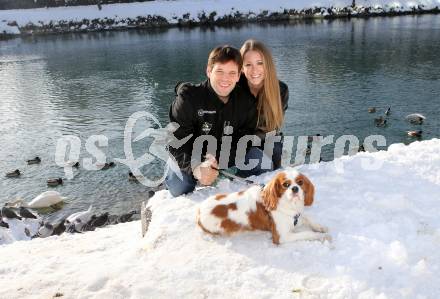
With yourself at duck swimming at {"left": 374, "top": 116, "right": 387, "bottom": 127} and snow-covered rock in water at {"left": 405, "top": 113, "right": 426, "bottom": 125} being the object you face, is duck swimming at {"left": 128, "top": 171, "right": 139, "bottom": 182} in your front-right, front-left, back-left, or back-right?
back-right

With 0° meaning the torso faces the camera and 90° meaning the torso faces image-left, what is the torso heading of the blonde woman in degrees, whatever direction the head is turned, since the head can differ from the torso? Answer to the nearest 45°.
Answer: approximately 45°

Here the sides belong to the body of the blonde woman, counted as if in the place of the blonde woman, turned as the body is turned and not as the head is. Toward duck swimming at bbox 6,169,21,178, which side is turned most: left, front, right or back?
right

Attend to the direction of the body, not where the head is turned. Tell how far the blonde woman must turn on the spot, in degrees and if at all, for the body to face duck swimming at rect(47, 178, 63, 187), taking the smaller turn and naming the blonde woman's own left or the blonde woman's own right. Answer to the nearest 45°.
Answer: approximately 90° to the blonde woman's own right

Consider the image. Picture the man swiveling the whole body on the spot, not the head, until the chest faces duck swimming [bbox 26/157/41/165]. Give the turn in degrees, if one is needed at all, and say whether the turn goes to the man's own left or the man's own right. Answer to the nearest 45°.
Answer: approximately 135° to the man's own right

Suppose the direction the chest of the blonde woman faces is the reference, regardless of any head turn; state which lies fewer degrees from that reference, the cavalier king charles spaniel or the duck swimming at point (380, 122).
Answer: the cavalier king charles spaniel

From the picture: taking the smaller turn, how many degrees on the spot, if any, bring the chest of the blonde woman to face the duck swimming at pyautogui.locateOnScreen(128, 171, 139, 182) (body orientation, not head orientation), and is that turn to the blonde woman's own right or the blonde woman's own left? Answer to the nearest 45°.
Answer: approximately 90° to the blonde woman's own right

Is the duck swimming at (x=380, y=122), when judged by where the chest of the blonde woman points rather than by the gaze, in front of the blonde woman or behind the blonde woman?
behind

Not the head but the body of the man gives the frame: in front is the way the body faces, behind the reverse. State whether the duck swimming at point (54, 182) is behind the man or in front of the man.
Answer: behind
